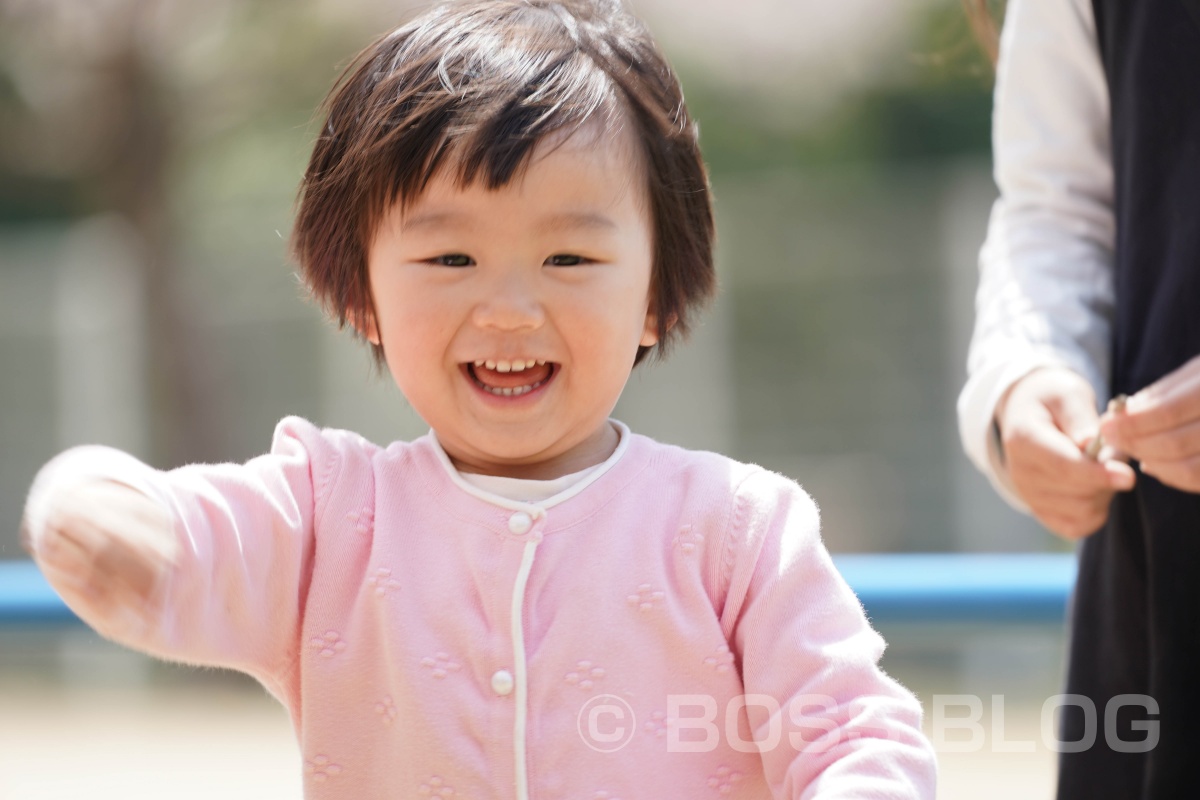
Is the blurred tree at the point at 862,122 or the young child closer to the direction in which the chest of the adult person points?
the young child

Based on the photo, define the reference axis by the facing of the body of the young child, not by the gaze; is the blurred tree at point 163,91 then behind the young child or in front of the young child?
behind

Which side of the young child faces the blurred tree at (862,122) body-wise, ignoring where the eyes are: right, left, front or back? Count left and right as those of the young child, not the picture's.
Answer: back

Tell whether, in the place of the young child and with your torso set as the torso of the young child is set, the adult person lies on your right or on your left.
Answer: on your left

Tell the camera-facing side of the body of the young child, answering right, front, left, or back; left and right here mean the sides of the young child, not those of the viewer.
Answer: front

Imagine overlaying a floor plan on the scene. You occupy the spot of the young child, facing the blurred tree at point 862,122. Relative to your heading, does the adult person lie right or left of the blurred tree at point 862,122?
right
